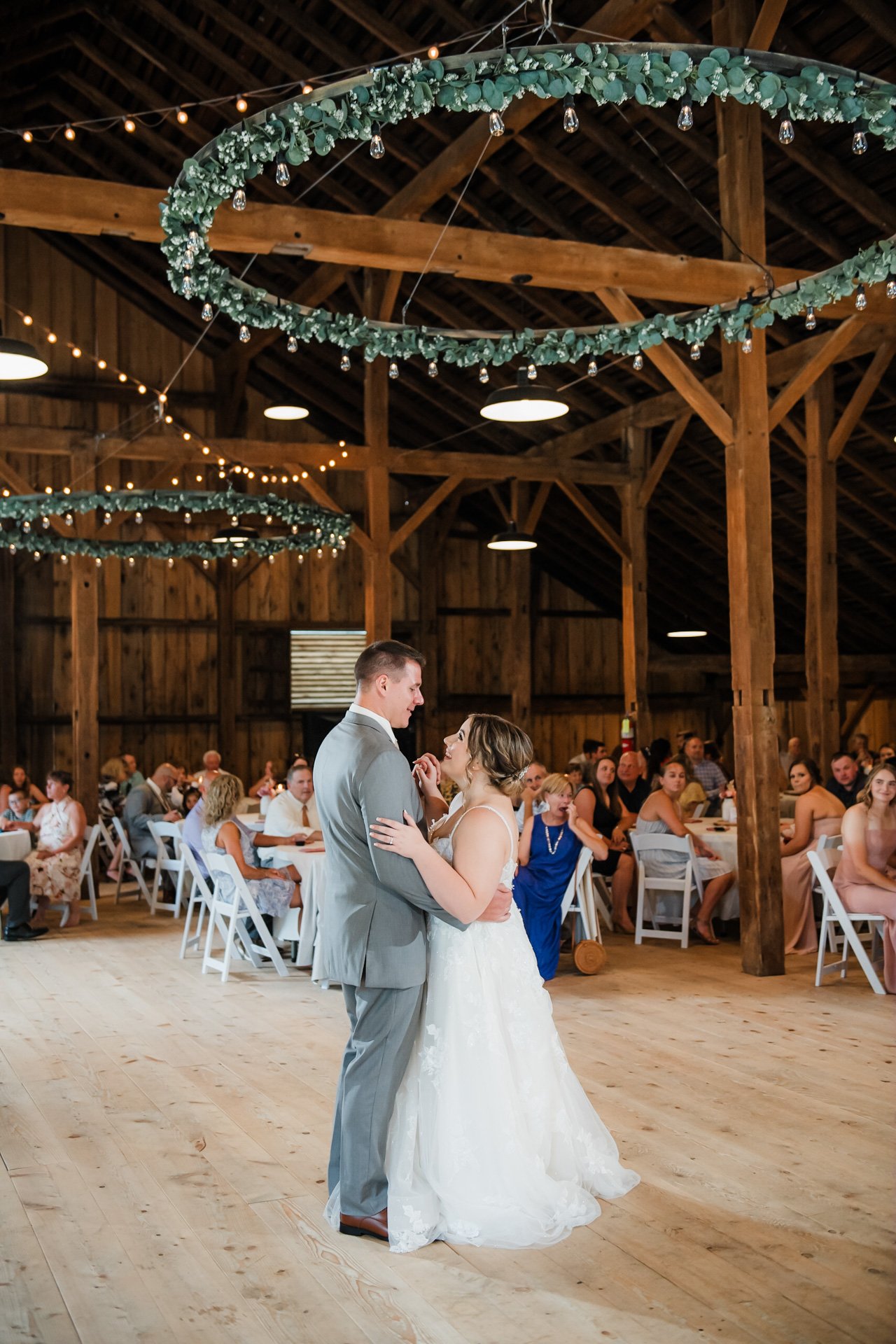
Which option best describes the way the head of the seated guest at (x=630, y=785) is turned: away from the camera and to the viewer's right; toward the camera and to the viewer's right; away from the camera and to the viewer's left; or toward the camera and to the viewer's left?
toward the camera and to the viewer's left

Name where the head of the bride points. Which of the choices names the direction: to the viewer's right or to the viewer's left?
to the viewer's left

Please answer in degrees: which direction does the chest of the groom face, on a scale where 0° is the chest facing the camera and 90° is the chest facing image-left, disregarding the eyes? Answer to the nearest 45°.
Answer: approximately 225°

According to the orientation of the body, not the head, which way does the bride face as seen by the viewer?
to the viewer's left

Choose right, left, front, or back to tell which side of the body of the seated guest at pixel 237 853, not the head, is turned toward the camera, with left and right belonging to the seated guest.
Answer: right
